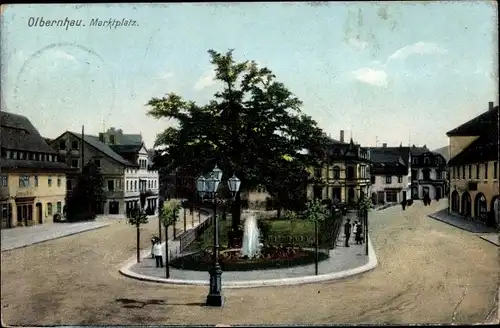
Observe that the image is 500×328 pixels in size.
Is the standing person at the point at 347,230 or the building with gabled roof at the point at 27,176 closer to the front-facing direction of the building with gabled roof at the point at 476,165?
the building with gabled roof

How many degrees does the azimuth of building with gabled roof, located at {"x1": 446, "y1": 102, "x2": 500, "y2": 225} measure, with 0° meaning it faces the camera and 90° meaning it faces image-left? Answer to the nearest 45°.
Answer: approximately 45°

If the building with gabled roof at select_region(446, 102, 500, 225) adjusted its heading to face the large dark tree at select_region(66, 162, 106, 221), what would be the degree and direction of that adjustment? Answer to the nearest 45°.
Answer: approximately 45° to its right
